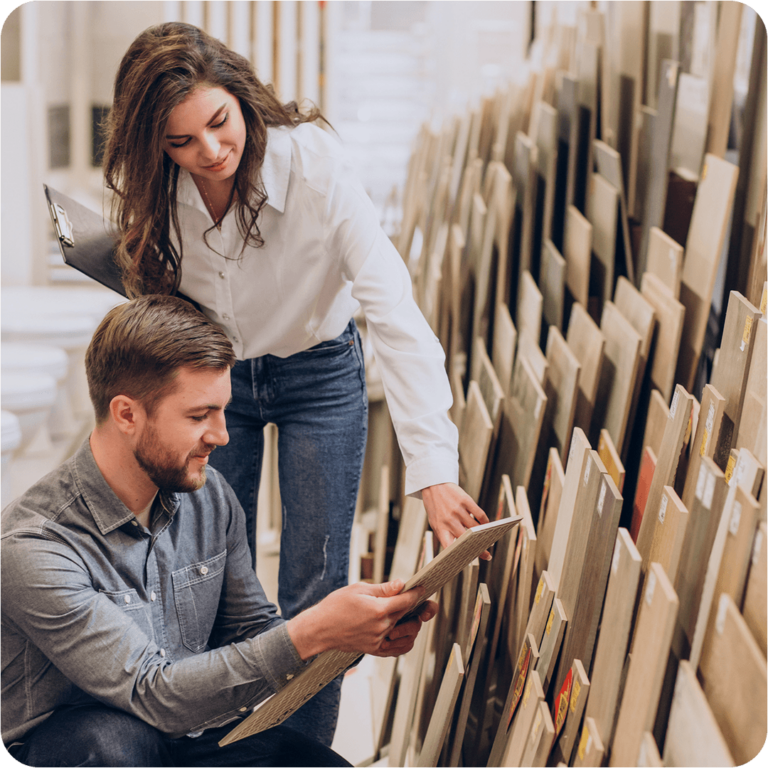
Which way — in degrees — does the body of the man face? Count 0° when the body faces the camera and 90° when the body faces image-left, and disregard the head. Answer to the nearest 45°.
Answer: approximately 315°

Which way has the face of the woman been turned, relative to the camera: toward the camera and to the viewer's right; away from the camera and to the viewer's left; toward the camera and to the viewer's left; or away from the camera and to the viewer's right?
toward the camera and to the viewer's right
